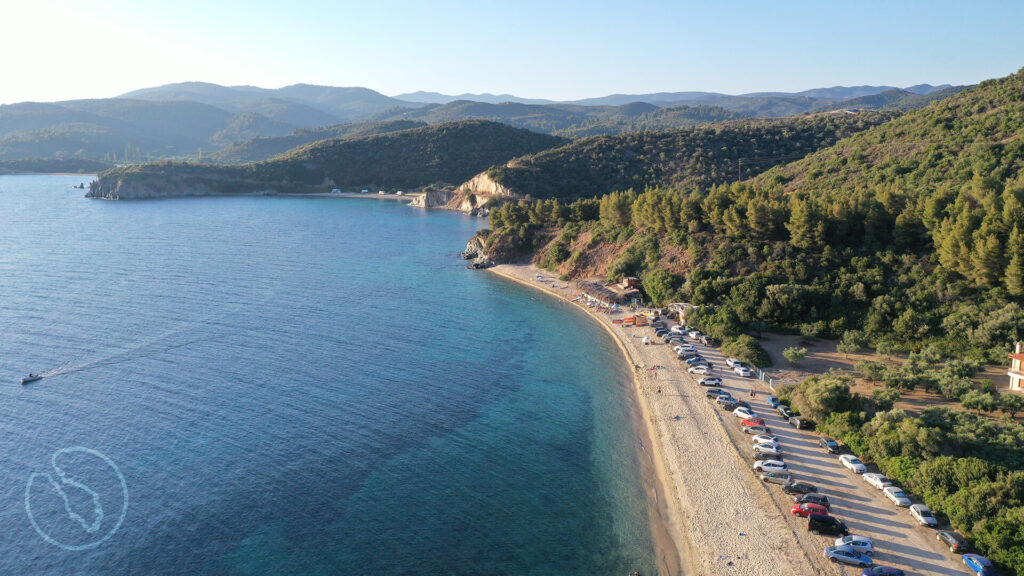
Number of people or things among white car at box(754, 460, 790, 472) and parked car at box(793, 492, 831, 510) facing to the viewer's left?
2

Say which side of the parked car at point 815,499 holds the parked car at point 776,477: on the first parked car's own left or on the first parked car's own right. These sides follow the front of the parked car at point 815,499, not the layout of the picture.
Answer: on the first parked car's own right

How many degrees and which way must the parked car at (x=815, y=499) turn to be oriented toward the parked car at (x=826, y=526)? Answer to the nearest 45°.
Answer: approximately 90° to its left

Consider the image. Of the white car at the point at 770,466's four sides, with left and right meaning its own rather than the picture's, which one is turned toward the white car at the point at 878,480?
back

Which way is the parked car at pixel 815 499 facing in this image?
to the viewer's left

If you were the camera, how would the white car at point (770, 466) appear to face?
facing to the left of the viewer

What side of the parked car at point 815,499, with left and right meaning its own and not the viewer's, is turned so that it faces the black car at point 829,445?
right

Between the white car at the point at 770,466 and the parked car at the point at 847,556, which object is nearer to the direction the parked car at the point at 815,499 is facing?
the white car
